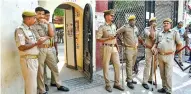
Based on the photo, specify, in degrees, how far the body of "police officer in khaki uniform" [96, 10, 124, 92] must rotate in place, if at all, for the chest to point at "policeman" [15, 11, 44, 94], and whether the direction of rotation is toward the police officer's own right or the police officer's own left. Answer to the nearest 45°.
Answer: approximately 90° to the police officer's own right

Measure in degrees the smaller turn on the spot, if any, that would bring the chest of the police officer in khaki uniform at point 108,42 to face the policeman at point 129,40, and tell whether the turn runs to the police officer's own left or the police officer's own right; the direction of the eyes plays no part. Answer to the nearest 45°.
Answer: approximately 90° to the police officer's own left

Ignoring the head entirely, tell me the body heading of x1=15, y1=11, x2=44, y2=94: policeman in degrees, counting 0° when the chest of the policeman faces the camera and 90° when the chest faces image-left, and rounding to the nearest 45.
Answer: approximately 315°
